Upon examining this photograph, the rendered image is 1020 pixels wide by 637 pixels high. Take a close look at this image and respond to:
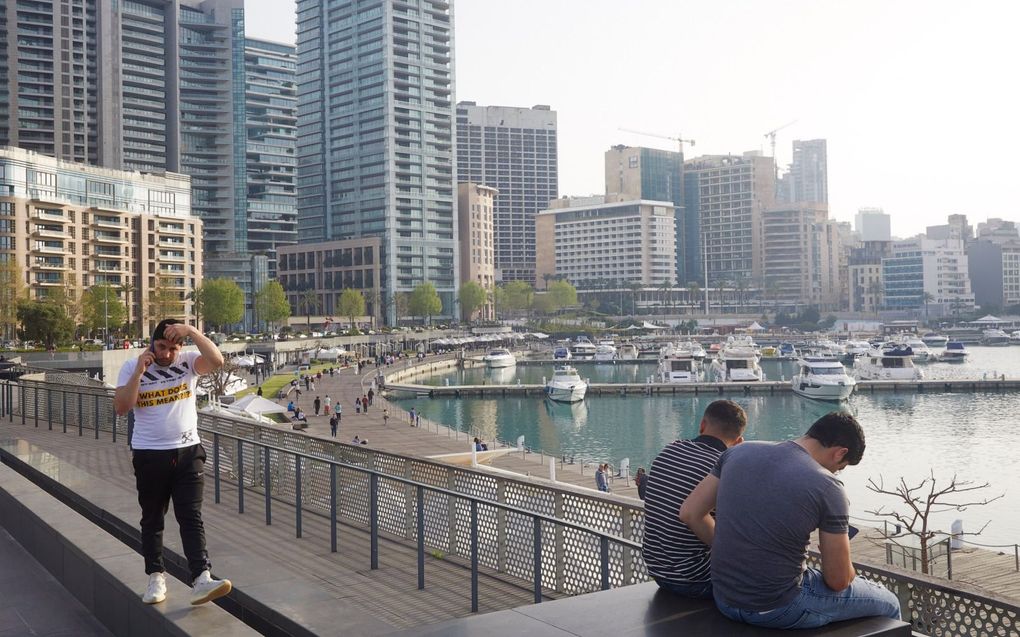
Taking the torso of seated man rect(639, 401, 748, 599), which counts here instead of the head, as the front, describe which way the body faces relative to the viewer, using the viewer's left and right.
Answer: facing away from the viewer and to the right of the viewer

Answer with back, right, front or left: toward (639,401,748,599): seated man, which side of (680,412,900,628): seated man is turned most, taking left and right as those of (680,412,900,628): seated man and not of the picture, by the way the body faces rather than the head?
left

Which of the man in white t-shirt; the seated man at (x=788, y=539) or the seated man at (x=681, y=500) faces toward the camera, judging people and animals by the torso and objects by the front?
the man in white t-shirt

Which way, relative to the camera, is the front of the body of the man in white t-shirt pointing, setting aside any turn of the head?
toward the camera

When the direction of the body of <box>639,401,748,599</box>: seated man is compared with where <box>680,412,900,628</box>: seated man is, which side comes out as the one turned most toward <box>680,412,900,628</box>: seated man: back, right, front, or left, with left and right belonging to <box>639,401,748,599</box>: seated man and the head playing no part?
right

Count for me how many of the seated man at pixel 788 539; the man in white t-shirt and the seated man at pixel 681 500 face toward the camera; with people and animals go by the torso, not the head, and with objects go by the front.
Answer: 1

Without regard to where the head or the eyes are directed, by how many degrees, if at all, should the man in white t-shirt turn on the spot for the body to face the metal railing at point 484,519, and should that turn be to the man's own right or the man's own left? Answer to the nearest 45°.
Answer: approximately 135° to the man's own left

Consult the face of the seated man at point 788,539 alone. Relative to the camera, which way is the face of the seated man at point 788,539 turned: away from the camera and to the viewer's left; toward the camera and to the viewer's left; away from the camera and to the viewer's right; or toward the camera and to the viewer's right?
away from the camera and to the viewer's right

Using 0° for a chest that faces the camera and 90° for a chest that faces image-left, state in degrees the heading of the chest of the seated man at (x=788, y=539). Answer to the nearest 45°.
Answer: approximately 225°
